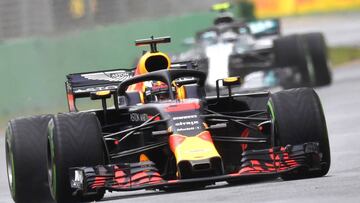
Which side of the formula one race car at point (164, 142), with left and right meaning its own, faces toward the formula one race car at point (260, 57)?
back

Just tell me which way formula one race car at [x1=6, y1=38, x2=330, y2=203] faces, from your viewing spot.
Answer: facing the viewer
